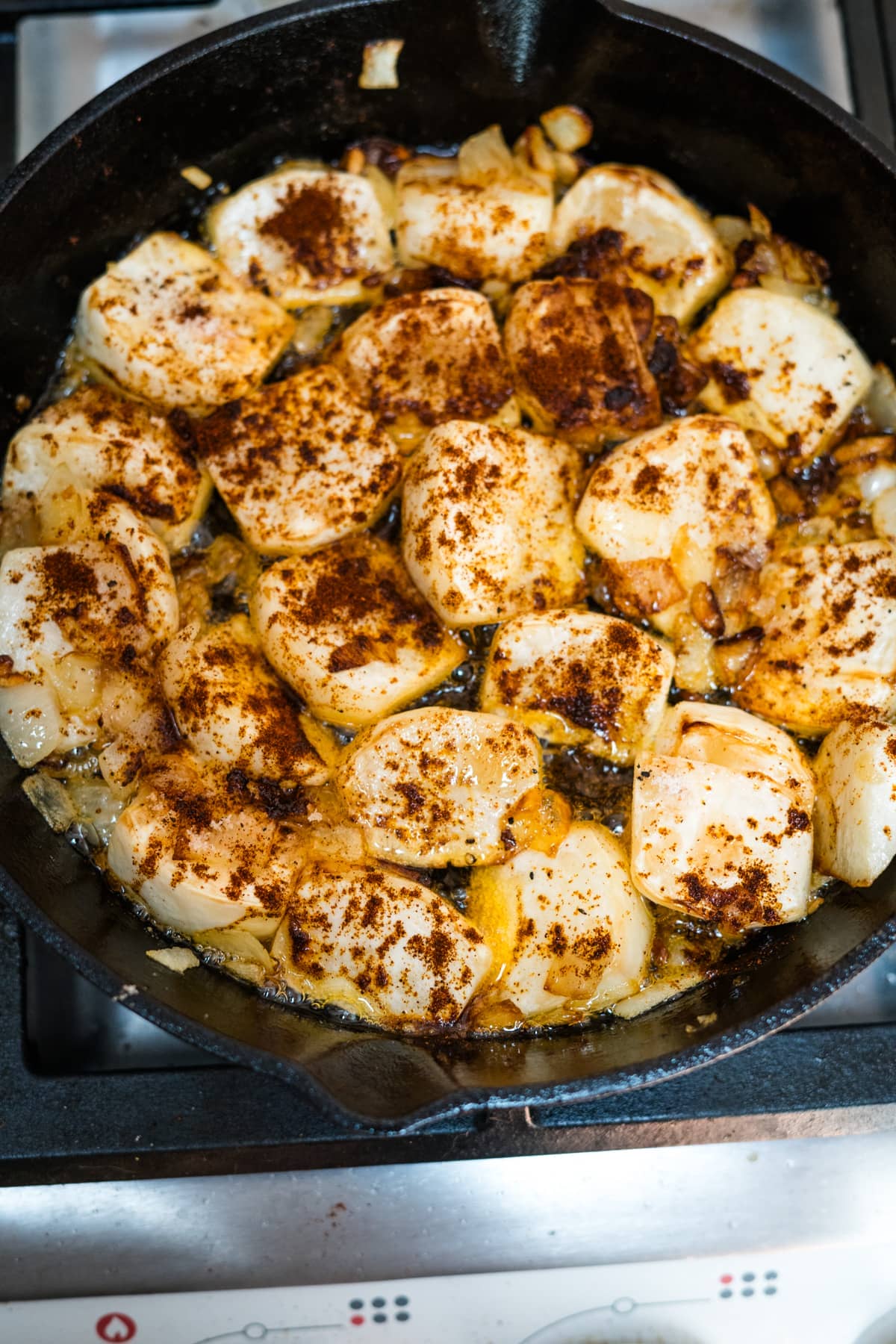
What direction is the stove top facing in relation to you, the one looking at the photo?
facing the viewer
